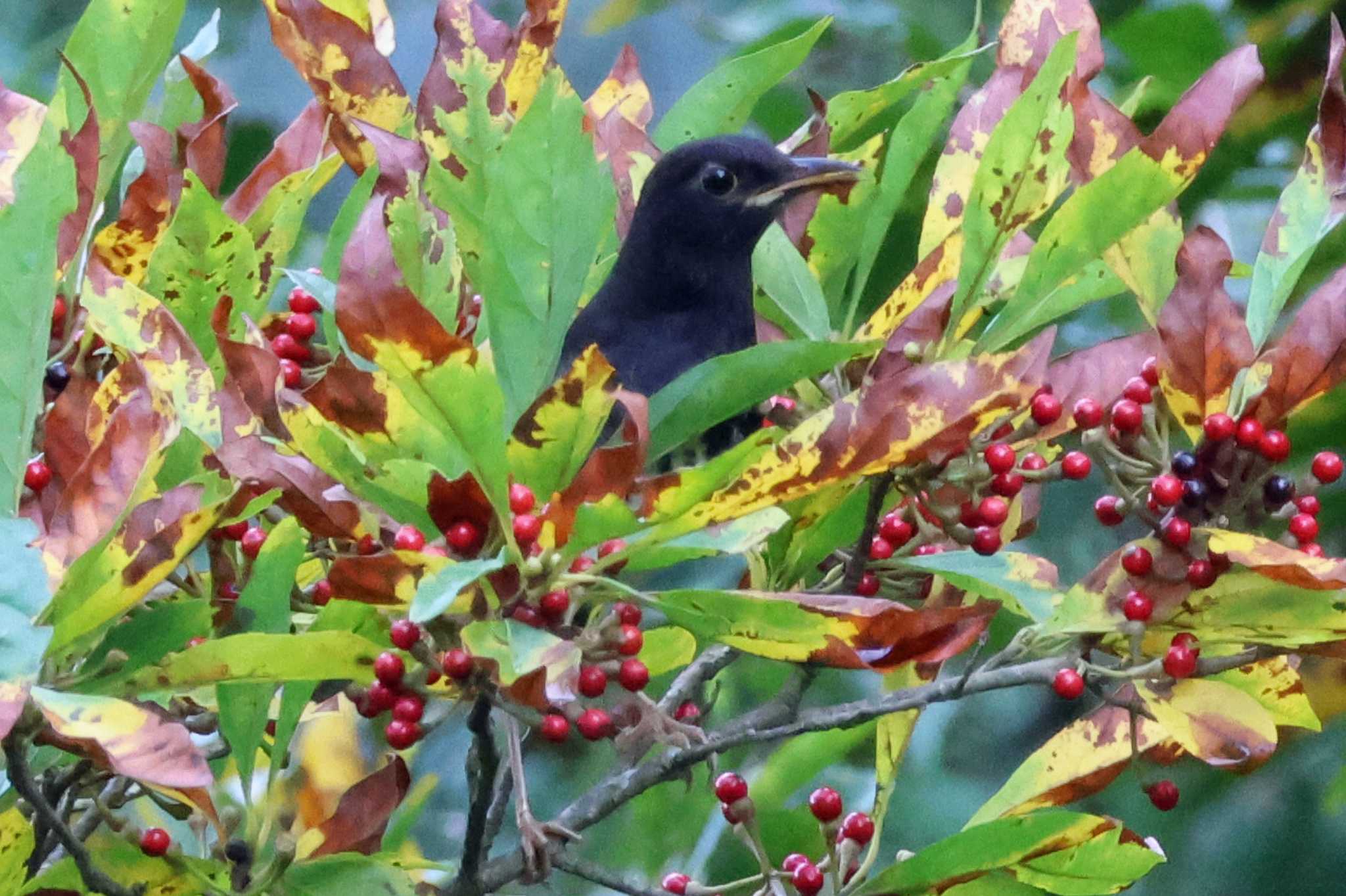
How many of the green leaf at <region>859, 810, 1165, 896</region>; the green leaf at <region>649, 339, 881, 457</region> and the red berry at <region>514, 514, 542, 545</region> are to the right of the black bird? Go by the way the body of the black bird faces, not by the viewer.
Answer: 3

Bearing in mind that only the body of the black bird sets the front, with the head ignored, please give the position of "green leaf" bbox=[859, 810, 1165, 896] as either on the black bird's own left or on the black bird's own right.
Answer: on the black bird's own right

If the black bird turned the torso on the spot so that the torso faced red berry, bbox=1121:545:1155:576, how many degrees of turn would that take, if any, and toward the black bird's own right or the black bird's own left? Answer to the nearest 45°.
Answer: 0° — it already faces it

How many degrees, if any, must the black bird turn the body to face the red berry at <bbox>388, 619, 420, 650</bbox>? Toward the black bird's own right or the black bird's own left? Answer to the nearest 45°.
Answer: approximately 90° to the black bird's own right

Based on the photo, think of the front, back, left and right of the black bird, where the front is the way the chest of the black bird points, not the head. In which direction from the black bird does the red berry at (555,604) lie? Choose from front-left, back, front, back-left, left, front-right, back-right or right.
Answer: right

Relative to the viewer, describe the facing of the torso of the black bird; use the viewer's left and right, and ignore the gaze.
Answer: facing to the right of the viewer

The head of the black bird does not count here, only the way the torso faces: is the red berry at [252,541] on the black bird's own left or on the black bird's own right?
on the black bird's own right

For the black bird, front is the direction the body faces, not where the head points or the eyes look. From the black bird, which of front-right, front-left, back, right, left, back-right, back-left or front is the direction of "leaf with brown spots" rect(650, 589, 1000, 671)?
front

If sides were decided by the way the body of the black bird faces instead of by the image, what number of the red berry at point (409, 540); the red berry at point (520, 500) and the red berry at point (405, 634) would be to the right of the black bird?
3

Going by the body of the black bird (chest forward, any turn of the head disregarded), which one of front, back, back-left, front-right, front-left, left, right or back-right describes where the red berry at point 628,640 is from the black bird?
right
